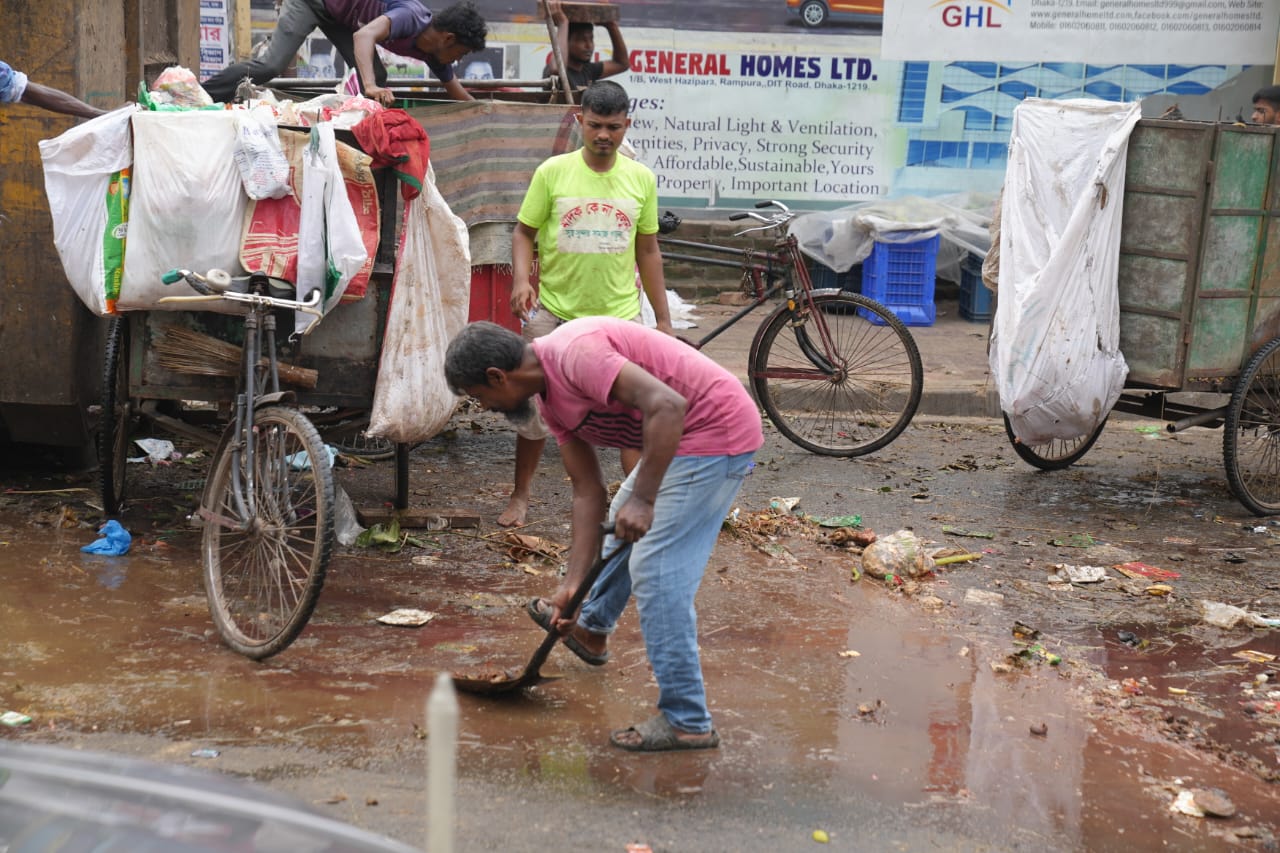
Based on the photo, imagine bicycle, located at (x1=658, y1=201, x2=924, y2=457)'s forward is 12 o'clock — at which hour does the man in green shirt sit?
The man in green shirt is roughly at 4 o'clock from the bicycle.

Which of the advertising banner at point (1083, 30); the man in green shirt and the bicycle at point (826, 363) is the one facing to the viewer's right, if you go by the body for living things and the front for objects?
the bicycle

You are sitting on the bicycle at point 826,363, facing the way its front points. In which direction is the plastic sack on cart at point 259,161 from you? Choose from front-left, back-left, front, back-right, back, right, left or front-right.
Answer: back-right

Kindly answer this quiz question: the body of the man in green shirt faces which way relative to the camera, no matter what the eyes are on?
toward the camera

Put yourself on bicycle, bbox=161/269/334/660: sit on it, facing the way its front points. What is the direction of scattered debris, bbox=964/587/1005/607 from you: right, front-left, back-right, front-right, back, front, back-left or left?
left

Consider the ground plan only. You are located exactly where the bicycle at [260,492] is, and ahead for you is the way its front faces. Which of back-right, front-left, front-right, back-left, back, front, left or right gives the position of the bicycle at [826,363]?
back-left

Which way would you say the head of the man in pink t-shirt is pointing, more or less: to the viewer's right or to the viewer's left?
to the viewer's left

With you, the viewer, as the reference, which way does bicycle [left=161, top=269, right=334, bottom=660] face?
facing the viewer

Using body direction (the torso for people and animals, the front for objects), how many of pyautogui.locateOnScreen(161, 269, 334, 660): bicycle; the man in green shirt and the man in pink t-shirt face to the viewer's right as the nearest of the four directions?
0

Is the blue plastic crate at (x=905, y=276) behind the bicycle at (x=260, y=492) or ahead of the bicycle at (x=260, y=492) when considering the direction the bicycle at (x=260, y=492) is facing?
behind

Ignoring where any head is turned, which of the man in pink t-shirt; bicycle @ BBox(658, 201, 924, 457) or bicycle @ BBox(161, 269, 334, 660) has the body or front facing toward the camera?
bicycle @ BBox(161, 269, 334, 660)

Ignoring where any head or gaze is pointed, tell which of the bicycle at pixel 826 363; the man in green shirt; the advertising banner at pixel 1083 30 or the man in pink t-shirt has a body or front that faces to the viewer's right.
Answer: the bicycle

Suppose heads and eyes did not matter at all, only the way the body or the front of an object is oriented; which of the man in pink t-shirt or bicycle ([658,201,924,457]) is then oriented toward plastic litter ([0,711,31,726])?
the man in pink t-shirt

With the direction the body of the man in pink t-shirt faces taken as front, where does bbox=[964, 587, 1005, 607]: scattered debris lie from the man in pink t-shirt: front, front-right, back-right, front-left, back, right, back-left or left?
back-right

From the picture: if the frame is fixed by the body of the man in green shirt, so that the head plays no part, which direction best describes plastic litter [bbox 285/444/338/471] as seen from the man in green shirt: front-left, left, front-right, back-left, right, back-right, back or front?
back-right

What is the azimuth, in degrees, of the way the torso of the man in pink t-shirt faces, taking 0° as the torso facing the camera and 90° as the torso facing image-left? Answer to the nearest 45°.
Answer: approximately 90°
